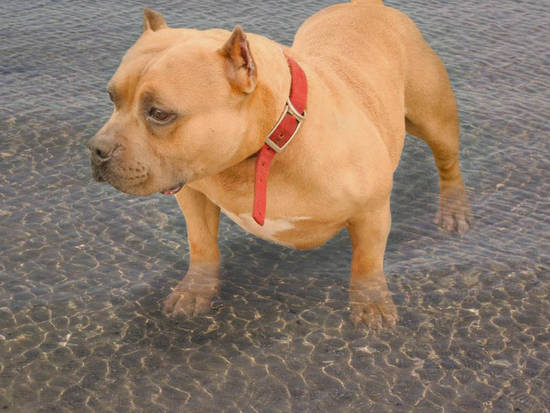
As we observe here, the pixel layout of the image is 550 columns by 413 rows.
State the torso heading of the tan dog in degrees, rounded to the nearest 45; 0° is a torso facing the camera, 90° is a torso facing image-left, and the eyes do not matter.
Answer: approximately 45°
